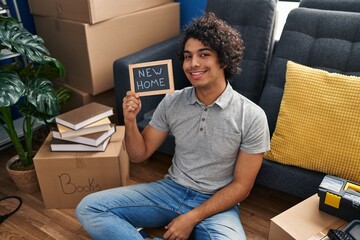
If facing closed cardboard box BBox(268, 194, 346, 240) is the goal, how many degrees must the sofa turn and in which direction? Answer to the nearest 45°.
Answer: approximately 45° to its left

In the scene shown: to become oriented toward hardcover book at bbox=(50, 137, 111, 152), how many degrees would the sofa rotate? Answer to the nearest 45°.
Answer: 0° — it already faces it

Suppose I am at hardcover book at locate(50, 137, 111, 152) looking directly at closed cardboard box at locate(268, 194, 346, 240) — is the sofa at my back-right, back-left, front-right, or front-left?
front-left

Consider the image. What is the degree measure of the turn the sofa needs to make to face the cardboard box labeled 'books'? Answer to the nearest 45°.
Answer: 0° — it already faces it

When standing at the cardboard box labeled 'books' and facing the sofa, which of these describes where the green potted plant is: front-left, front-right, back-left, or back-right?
back-left

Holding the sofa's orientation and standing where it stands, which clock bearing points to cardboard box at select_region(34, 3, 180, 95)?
The cardboard box is roughly at 2 o'clock from the sofa.

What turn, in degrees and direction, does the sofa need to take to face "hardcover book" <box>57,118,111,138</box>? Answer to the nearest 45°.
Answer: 0° — it already faces it

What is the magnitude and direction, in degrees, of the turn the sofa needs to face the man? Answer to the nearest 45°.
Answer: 0° — it already faces them

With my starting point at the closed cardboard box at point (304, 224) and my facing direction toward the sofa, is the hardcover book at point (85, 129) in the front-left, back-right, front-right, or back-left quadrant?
front-left

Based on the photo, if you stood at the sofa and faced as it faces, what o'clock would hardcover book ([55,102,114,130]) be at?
The hardcover book is roughly at 1 o'clock from the sofa.
